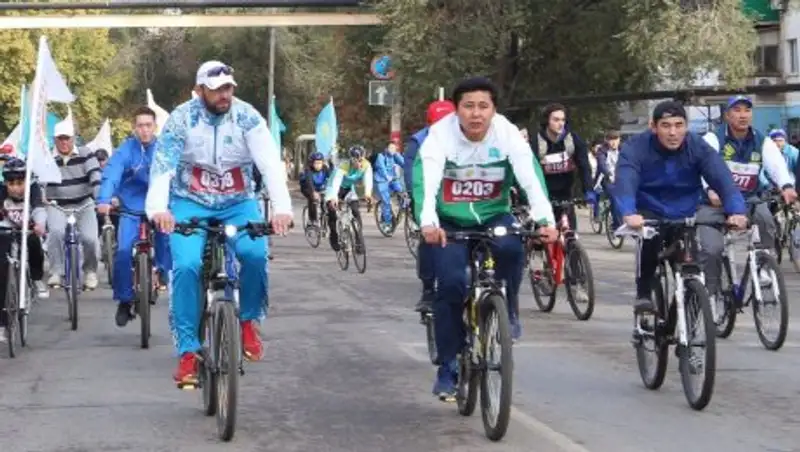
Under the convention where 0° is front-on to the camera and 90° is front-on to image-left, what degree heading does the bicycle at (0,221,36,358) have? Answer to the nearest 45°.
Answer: approximately 0°

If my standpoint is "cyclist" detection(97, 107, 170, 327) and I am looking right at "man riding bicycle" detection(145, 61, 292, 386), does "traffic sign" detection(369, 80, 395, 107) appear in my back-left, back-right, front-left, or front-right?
back-left

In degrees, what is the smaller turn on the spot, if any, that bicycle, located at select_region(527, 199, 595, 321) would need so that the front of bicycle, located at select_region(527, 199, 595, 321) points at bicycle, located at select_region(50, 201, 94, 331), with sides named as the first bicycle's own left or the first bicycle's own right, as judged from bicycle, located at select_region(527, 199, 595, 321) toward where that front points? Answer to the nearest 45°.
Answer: approximately 135° to the first bicycle's own right

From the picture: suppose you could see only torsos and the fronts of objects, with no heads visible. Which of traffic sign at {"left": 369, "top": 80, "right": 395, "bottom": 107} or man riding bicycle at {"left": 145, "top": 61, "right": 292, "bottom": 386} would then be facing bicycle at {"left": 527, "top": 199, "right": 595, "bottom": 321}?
the traffic sign

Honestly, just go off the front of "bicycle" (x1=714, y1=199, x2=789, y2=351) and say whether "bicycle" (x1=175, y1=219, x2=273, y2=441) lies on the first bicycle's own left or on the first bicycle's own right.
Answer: on the first bicycle's own right

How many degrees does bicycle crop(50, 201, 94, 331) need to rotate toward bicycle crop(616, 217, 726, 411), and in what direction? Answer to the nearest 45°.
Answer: approximately 45° to its left

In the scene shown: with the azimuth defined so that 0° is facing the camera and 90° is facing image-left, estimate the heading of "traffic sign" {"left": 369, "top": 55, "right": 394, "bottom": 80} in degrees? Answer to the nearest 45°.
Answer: approximately 0°

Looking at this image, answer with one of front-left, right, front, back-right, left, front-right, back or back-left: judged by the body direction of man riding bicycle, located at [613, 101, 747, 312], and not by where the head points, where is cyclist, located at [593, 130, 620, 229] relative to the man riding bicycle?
back

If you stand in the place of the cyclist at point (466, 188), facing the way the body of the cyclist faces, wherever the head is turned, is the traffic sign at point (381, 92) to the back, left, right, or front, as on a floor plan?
back

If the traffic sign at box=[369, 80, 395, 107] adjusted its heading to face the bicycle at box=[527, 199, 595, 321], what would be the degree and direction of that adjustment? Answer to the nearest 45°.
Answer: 0° — it already faces it
